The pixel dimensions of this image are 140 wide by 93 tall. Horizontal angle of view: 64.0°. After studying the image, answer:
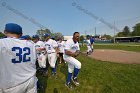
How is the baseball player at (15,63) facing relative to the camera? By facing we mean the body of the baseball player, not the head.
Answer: away from the camera

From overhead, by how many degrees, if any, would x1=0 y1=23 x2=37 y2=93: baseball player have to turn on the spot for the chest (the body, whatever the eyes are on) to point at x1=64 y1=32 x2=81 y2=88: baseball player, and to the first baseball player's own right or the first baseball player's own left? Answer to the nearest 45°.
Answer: approximately 45° to the first baseball player's own right

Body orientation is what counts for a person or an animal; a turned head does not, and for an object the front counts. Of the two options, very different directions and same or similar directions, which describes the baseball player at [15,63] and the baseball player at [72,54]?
very different directions

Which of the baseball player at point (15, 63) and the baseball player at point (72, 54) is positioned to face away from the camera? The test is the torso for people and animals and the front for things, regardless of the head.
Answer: the baseball player at point (15, 63)

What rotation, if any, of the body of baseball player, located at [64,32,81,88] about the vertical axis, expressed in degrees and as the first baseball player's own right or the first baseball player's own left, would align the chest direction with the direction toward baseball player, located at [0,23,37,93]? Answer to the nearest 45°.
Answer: approximately 45° to the first baseball player's own right

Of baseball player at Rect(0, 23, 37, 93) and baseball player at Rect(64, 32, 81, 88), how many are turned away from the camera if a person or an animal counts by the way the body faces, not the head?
1
